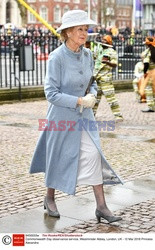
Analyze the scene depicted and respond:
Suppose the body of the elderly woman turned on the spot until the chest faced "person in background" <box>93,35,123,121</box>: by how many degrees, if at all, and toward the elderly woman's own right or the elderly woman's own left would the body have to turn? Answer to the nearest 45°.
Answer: approximately 135° to the elderly woman's own left

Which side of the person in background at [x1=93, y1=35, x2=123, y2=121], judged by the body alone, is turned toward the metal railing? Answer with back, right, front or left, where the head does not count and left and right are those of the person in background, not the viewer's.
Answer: right

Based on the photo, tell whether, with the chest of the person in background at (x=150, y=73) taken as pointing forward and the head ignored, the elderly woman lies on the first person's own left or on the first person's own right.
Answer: on the first person's own left

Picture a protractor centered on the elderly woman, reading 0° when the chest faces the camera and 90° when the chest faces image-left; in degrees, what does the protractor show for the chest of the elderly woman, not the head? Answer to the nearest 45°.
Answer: approximately 315°

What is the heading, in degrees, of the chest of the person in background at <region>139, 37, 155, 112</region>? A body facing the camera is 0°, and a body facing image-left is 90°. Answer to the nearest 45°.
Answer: approximately 90°

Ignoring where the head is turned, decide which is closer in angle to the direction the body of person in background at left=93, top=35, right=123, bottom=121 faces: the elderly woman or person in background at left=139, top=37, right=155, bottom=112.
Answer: the elderly woman

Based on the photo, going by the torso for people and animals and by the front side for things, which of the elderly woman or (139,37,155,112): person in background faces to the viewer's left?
the person in background
